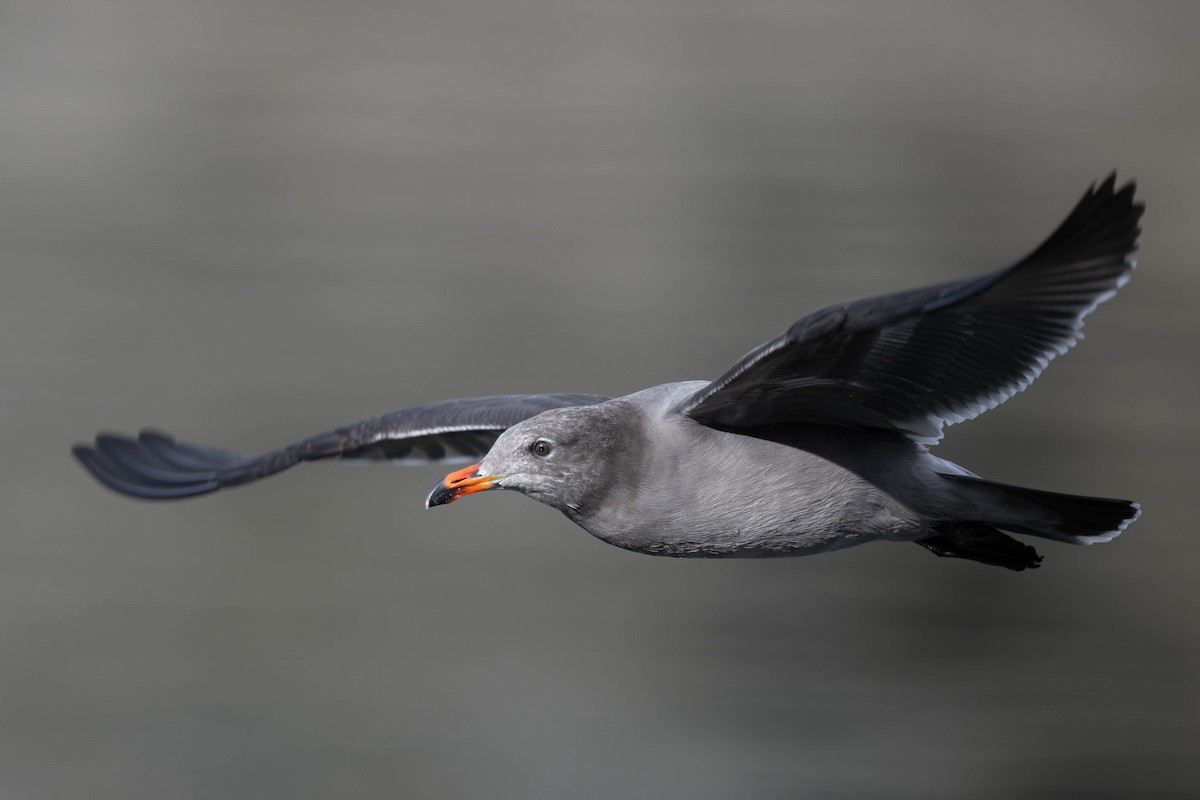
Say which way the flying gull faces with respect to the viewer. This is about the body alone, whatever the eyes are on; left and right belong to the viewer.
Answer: facing the viewer and to the left of the viewer
